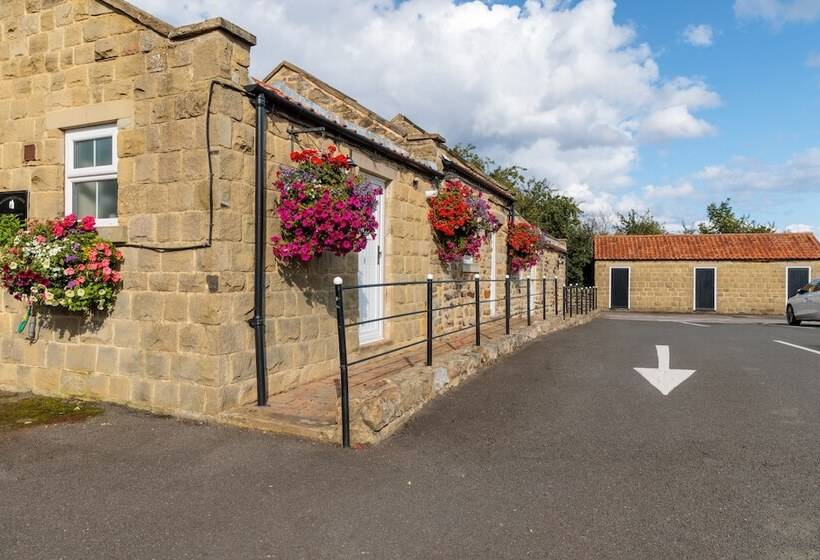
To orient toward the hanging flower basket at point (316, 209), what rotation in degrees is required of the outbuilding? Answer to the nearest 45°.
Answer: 0° — it already faces it

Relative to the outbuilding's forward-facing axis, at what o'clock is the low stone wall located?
The low stone wall is roughly at 12 o'clock from the outbuilding.

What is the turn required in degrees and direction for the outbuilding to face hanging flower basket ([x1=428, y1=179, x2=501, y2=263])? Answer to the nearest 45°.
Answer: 0° — it already faces it

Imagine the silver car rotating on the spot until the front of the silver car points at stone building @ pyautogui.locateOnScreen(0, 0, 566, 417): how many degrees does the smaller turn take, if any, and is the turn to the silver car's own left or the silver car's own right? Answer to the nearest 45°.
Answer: approximately 45° to the silver car's own left
